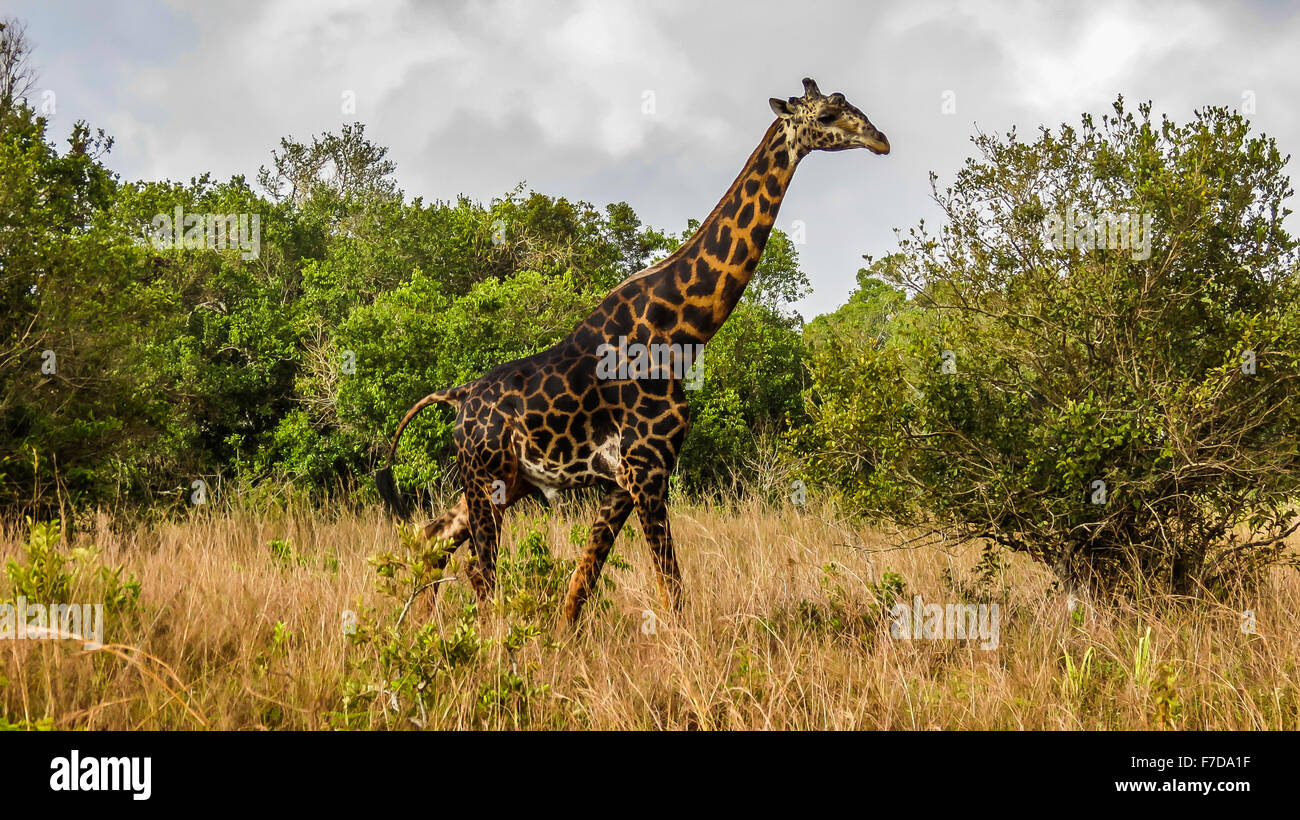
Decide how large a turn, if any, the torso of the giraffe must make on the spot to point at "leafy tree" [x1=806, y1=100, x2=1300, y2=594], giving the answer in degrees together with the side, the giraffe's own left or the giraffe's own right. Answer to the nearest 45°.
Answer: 0° — it already faces it

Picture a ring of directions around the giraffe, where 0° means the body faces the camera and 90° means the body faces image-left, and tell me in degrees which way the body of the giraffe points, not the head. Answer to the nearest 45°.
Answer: approximately 270°
